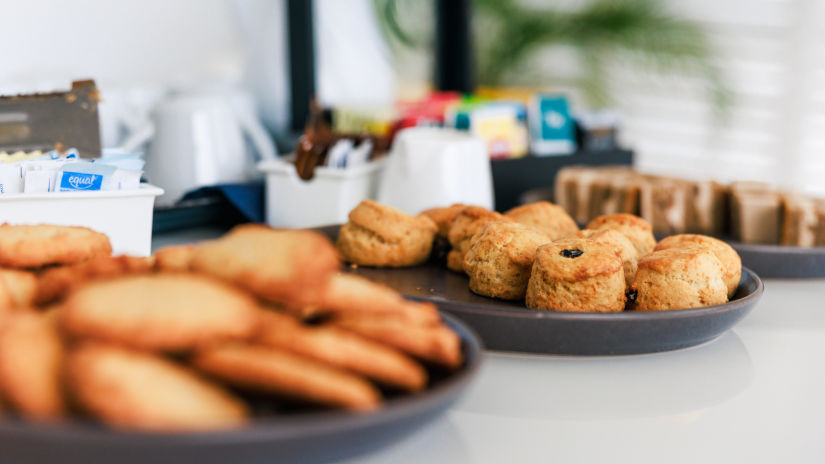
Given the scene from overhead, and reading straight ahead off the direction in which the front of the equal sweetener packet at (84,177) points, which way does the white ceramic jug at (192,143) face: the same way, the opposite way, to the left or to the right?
to the right

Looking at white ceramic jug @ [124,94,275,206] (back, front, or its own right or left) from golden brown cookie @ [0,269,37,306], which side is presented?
left

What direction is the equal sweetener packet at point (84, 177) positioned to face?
toward the camera

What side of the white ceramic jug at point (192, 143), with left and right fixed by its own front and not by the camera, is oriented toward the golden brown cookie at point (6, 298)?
left

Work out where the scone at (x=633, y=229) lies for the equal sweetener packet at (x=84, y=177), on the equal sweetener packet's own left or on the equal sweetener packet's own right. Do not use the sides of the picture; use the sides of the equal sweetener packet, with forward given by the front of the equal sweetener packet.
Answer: on the equal sweetener packet's own left

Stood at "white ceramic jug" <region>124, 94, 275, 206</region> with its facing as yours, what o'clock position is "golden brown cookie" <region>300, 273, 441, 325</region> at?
The golden brown cookie is roughly at 9 o'clock from the white ceramic jug.

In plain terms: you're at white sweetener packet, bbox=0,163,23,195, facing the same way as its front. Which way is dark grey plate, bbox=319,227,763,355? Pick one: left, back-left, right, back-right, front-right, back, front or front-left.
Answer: front-left

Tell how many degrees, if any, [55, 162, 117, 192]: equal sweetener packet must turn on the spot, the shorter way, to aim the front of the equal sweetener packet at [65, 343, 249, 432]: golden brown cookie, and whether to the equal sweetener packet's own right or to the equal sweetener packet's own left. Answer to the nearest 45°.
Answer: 0° — it already faces it

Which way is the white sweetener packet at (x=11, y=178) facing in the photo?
toward the camera

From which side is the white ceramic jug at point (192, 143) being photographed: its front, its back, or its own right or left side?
left

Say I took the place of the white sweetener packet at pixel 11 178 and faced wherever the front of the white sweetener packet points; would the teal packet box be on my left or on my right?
on my left

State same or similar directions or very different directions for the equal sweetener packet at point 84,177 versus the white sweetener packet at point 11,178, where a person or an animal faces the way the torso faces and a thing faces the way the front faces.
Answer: same or similar directions

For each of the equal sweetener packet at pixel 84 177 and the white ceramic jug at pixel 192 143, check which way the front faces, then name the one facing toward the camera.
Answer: the equal sweetener packet

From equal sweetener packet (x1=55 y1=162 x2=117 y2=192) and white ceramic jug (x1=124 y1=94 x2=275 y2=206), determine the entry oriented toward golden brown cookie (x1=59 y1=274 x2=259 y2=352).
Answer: the equal sweetener packet
